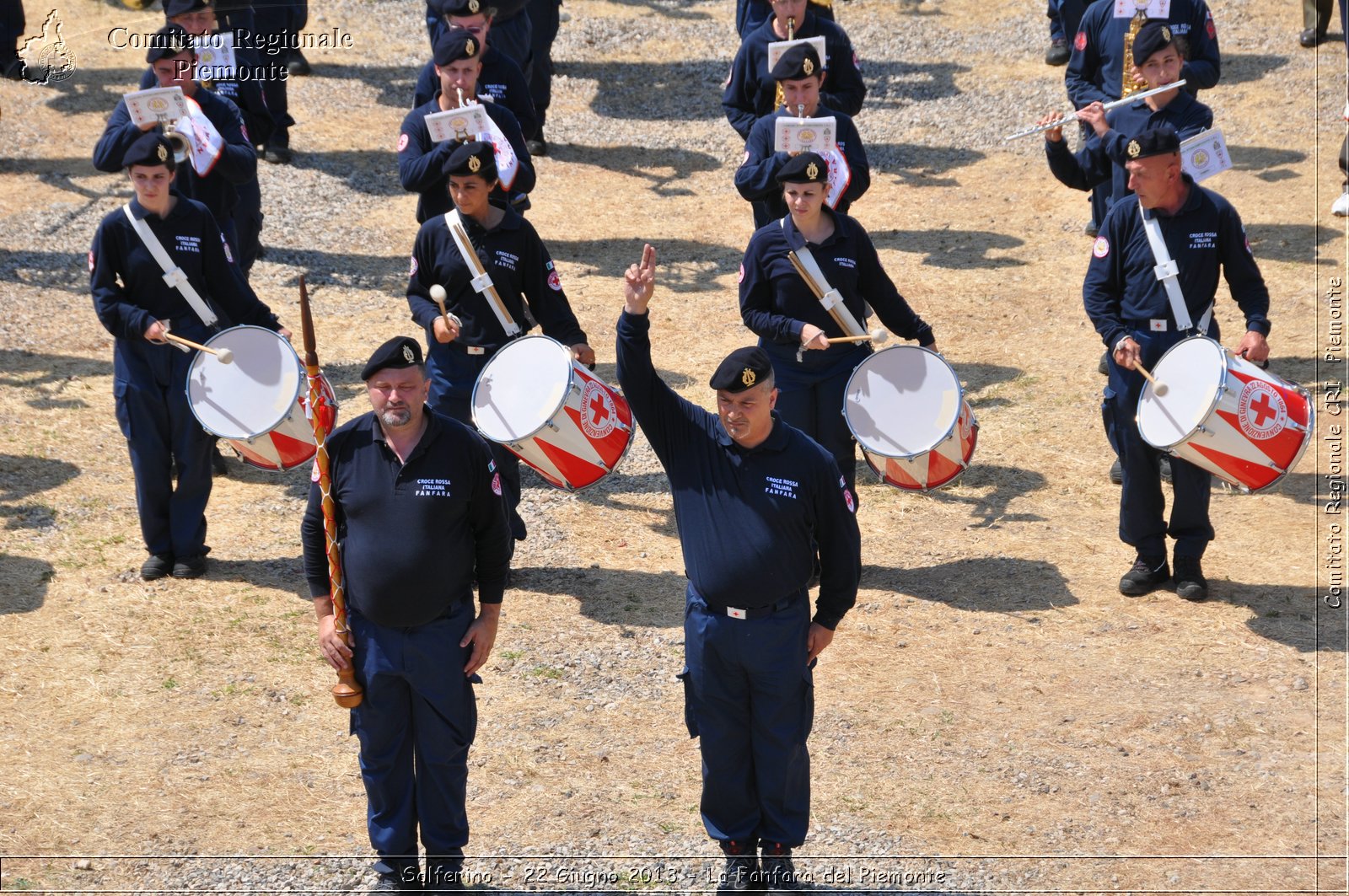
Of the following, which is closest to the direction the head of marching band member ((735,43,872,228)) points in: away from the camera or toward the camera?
toward the camera

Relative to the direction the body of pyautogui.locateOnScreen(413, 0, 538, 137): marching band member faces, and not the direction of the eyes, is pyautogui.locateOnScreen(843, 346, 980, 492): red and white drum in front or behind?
in front

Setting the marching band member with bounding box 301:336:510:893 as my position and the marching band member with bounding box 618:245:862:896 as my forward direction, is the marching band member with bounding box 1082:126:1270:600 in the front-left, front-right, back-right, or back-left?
front-left

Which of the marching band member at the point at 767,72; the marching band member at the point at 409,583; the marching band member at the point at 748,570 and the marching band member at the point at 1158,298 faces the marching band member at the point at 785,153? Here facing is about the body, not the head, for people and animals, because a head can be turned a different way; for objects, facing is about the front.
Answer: the marching band member at the point at 767,72

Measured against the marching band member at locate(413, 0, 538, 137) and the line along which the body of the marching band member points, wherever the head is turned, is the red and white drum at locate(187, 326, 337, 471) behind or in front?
in front

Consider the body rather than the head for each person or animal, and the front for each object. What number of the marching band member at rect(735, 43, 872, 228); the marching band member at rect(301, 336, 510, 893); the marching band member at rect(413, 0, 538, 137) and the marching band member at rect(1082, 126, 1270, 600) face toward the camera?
4

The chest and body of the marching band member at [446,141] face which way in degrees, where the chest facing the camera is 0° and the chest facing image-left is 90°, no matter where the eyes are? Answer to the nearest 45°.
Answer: approximately 0°

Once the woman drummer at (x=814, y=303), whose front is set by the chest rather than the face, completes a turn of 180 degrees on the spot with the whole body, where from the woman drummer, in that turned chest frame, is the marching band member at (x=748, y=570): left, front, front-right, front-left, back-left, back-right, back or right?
back

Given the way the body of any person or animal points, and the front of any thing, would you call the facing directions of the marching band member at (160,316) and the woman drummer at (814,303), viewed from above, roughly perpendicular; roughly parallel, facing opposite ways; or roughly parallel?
roughly parallel

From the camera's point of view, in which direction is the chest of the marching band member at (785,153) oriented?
toward the camera

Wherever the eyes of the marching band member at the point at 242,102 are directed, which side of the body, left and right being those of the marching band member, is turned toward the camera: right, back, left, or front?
front

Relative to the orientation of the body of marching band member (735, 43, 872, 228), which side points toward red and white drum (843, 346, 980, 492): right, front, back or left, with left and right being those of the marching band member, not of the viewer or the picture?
front

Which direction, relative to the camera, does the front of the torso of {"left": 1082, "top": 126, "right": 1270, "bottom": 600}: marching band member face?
toward the camera

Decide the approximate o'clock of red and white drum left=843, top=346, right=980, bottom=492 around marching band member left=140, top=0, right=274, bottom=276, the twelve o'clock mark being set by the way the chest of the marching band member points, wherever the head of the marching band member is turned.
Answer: The red and white drum is roughly at 11 o'clock from the marching band member.

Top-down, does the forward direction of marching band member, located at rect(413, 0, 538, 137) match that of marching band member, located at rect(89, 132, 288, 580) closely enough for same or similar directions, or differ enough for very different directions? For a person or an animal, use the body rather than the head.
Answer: same or similar directions

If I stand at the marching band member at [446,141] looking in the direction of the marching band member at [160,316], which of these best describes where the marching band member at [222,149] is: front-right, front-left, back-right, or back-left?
front-right
